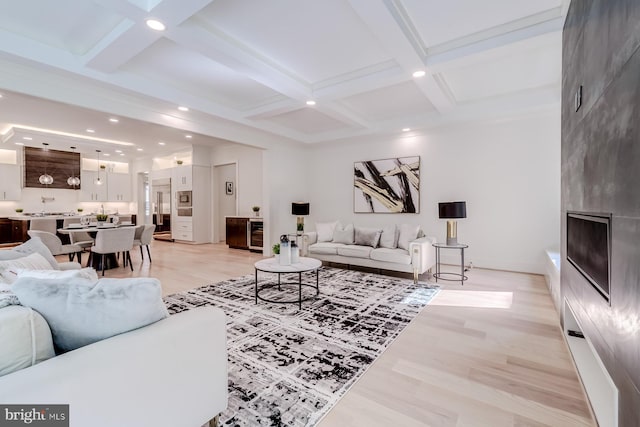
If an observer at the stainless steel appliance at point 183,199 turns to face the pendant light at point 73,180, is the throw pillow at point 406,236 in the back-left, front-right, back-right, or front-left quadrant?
back-left

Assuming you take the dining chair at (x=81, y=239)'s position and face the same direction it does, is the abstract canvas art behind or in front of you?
in front

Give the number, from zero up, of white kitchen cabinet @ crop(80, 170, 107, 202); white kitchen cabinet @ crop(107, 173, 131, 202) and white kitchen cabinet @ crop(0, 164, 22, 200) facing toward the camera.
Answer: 3

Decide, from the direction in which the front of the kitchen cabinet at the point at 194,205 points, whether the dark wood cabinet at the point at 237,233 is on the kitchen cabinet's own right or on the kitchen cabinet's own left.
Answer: on the kitchen cabinet's own left

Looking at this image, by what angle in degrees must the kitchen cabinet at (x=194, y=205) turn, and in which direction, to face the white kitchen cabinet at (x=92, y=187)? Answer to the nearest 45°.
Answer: approximately 90° to its right

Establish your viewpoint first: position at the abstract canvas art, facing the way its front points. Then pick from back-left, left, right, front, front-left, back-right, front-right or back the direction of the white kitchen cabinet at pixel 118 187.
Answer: front-right

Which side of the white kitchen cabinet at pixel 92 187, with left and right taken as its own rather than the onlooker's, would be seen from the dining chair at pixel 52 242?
front

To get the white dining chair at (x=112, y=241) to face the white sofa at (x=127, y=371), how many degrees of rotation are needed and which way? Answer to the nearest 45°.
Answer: approximately 135° to its left

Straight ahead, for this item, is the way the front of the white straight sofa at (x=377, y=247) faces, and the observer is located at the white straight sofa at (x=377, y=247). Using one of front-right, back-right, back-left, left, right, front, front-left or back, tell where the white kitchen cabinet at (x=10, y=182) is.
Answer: front-right

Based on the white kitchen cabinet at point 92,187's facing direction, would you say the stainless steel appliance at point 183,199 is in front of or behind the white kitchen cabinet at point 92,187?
in front

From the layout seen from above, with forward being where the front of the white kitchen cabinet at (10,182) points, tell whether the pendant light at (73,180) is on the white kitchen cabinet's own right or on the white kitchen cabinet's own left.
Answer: on the white kitchen cabinet's own left

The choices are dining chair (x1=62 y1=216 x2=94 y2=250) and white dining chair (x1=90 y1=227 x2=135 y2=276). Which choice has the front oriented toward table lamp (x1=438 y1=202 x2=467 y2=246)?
the dining chair

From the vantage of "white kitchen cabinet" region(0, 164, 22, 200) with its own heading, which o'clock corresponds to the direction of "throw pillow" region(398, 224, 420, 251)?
The throw pillow is roughly at 11 o'clock from the white kitchen cabinet.

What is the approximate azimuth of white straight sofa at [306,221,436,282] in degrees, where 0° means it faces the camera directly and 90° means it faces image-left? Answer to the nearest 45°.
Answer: approximately 45°
